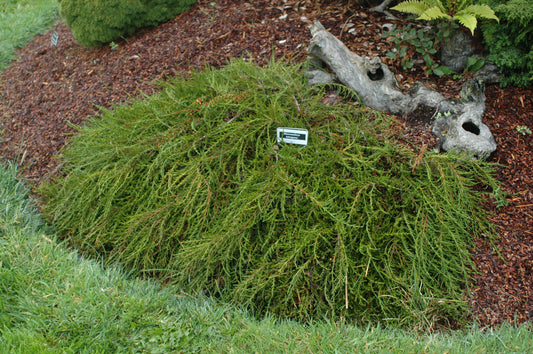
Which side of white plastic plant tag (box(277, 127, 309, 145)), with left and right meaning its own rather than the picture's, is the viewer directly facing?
front

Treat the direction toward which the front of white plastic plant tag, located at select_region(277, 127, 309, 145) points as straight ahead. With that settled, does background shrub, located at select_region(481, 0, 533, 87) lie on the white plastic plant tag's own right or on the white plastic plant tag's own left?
on the white plastic plant tag's own left

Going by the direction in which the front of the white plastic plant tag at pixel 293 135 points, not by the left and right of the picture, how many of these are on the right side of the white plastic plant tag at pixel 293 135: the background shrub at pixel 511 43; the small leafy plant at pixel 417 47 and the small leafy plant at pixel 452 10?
0

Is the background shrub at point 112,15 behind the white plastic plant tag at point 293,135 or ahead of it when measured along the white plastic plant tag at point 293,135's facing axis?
behind

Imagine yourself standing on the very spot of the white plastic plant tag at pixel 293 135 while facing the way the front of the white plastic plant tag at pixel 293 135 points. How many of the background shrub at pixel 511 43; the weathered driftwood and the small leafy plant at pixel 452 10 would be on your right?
0

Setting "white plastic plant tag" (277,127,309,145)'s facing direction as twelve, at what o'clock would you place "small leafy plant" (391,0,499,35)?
The small leafy plant is roughly at 8 o'clock from the white plastic plant tag.

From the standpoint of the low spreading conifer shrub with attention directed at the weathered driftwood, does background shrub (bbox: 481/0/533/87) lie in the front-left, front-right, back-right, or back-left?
front-right

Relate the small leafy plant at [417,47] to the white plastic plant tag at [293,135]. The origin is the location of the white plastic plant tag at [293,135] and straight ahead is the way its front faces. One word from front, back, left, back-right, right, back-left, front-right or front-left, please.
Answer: back-left

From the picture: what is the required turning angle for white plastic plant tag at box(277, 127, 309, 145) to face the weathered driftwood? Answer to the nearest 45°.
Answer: approximately 135° to its left
